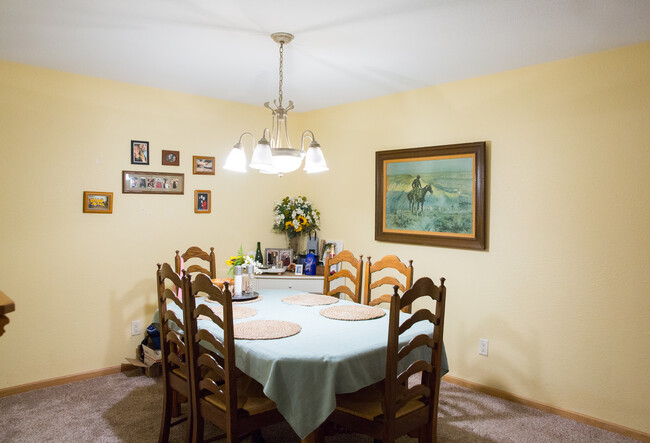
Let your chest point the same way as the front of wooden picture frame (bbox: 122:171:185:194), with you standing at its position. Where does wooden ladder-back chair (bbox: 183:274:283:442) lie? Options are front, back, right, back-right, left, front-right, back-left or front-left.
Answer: front-right

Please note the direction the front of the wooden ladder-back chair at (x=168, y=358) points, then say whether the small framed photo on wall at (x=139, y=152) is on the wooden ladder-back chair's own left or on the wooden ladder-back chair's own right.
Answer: on the wooden ladder-back chair's own left

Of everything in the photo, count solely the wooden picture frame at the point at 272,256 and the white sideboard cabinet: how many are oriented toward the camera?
2

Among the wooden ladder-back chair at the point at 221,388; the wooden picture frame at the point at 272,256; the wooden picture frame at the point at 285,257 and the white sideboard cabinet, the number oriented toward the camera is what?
3

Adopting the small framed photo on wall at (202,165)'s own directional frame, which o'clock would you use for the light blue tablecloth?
The light blue tablecloth is roughly at 1 o'clock from the small framed photo on wall.

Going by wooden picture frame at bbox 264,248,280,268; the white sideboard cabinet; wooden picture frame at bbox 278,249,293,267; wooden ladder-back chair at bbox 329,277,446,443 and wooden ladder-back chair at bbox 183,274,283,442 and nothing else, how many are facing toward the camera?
3

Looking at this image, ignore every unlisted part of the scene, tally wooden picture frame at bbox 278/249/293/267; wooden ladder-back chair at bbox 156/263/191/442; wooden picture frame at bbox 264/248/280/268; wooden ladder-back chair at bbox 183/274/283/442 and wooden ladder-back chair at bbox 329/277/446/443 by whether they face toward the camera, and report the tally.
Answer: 2

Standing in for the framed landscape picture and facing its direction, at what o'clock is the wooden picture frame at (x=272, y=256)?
The wooden picture frame is roughly at 2 o'clock from the framed landscape picture.

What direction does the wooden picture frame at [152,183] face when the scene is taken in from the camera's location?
facing the viewer and to the right of the viewer

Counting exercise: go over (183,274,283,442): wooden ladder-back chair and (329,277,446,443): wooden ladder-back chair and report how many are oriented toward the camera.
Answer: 0

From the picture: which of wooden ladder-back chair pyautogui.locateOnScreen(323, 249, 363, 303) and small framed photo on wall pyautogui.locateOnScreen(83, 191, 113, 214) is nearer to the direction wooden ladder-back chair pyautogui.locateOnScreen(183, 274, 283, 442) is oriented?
the wooden ladder-back chair

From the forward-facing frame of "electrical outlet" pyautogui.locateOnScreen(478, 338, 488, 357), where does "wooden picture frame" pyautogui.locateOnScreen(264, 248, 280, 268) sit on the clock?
The wooden picture frame is roughly at 2 o'clock from the electrical outlet.

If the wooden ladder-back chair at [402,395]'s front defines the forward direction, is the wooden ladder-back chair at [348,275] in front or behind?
in front

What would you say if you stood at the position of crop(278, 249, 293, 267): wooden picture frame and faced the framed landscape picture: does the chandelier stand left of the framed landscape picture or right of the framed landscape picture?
right

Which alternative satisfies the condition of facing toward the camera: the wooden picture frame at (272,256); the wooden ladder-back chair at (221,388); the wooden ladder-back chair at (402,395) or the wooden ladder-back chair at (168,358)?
the wooden picture frame

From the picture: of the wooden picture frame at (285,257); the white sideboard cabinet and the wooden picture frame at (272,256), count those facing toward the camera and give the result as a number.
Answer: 3

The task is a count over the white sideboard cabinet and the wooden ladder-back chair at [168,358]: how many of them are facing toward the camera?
1

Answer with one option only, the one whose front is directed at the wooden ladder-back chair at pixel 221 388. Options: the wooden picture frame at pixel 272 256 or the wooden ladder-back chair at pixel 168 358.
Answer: the wooden picture frame
